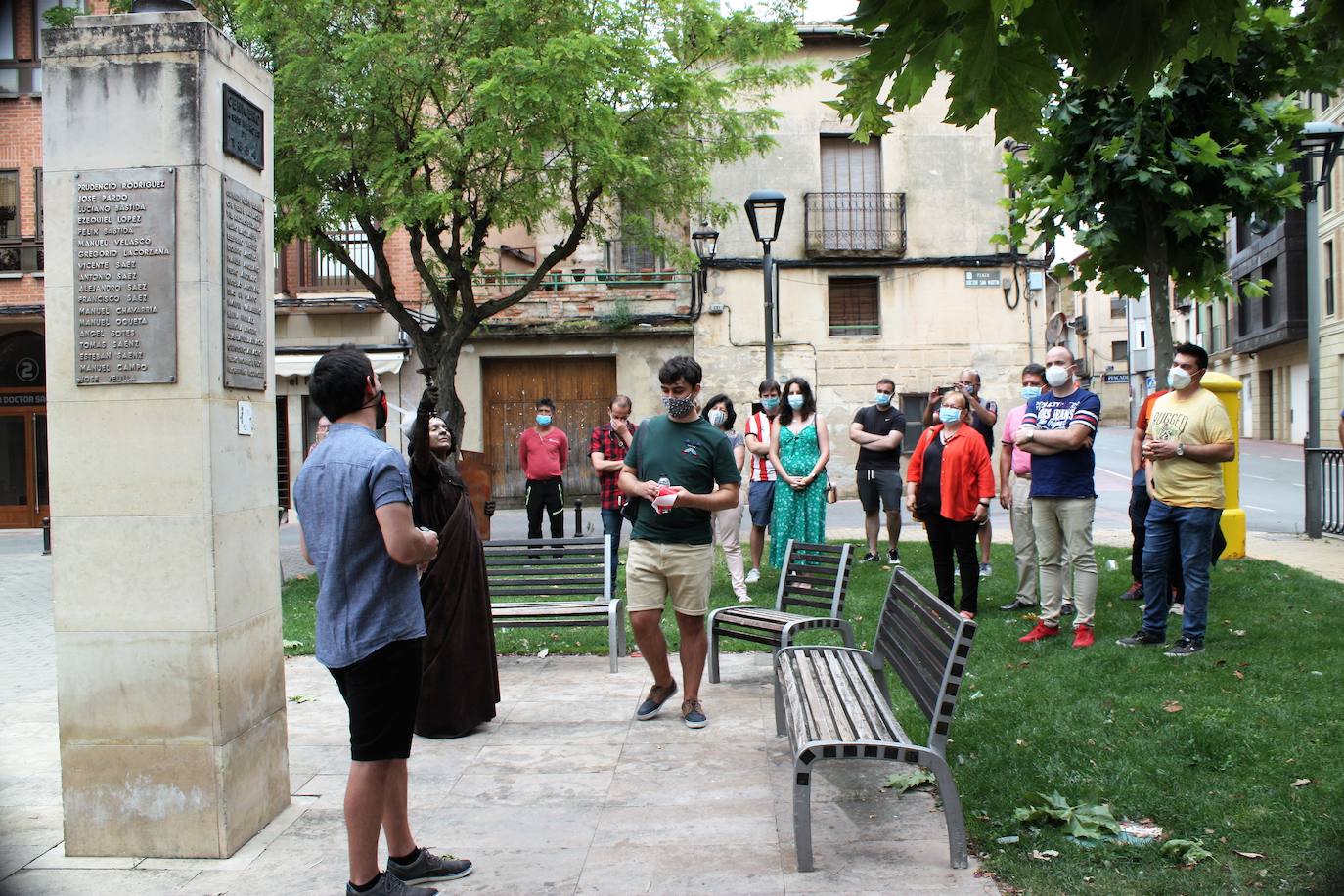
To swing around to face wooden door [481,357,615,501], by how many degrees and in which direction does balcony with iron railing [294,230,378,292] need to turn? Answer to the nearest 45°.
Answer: approximately 90° to its left

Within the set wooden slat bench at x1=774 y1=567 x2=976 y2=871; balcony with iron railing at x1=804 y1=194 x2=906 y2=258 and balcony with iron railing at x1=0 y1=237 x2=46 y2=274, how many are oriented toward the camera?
2

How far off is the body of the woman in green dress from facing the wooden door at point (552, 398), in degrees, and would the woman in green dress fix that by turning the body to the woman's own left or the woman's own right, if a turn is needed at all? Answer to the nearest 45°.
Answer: approximately 180°

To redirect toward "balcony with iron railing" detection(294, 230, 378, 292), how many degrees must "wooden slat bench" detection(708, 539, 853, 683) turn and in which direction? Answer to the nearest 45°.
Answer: approximately 90° to its right

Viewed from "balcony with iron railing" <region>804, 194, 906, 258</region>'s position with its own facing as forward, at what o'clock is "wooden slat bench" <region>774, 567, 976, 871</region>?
The wooden slat bench is roughly at 12 o'clock from the balcony with iron railing.

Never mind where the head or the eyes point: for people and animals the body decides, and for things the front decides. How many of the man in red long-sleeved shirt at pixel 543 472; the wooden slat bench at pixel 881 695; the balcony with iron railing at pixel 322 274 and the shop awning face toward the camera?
3
